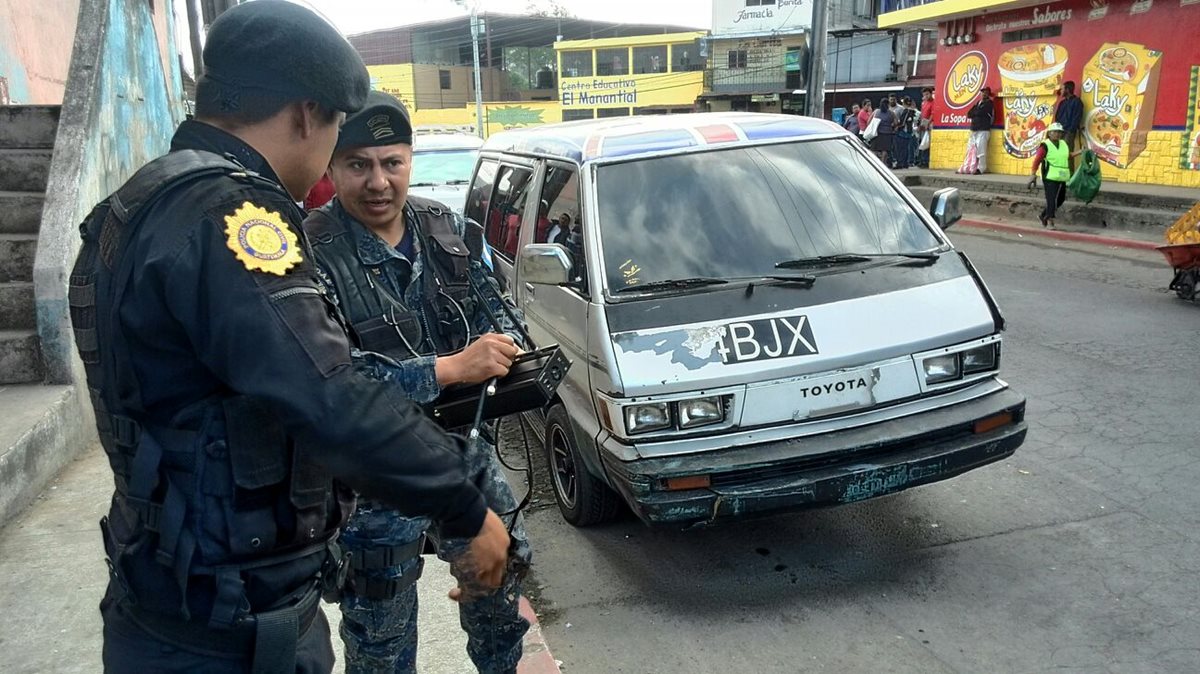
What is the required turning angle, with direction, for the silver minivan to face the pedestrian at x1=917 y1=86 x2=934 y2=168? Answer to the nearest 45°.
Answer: approximately 135° to its left

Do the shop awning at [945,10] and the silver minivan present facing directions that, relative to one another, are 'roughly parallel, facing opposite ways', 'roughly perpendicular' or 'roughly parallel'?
roughly perpendicular

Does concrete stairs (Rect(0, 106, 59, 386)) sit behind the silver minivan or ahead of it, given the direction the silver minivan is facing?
behind

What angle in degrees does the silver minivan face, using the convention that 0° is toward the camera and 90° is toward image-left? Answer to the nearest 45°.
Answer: approximately 315°

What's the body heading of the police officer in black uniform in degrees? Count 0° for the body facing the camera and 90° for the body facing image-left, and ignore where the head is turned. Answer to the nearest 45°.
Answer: approximately 225°

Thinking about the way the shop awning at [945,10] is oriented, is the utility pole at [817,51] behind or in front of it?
in front

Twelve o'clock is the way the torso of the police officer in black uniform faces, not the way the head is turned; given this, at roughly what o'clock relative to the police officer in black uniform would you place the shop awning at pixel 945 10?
The shop awning is roughly at 12 o'clock from the police officer in black uniform.

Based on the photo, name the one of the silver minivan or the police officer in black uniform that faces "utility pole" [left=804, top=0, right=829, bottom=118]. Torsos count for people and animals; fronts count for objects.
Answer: the police officer in black uniform

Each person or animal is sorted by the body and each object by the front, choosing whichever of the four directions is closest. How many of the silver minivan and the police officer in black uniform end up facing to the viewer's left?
0

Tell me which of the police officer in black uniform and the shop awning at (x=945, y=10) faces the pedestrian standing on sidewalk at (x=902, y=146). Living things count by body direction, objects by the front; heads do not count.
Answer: the police officer in black uniform

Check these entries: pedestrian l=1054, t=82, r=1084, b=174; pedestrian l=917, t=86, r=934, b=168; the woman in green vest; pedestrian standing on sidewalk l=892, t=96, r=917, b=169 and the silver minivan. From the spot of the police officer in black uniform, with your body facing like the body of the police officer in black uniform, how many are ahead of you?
5

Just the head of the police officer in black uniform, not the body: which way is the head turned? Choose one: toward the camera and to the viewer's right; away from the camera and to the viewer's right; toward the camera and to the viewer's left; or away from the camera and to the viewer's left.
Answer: away from the camera and to the viewer's right

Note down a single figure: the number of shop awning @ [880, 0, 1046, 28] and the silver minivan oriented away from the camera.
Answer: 0

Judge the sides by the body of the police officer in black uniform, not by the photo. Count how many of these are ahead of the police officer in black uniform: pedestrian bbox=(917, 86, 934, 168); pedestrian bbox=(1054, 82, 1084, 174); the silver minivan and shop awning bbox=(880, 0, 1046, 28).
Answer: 4
